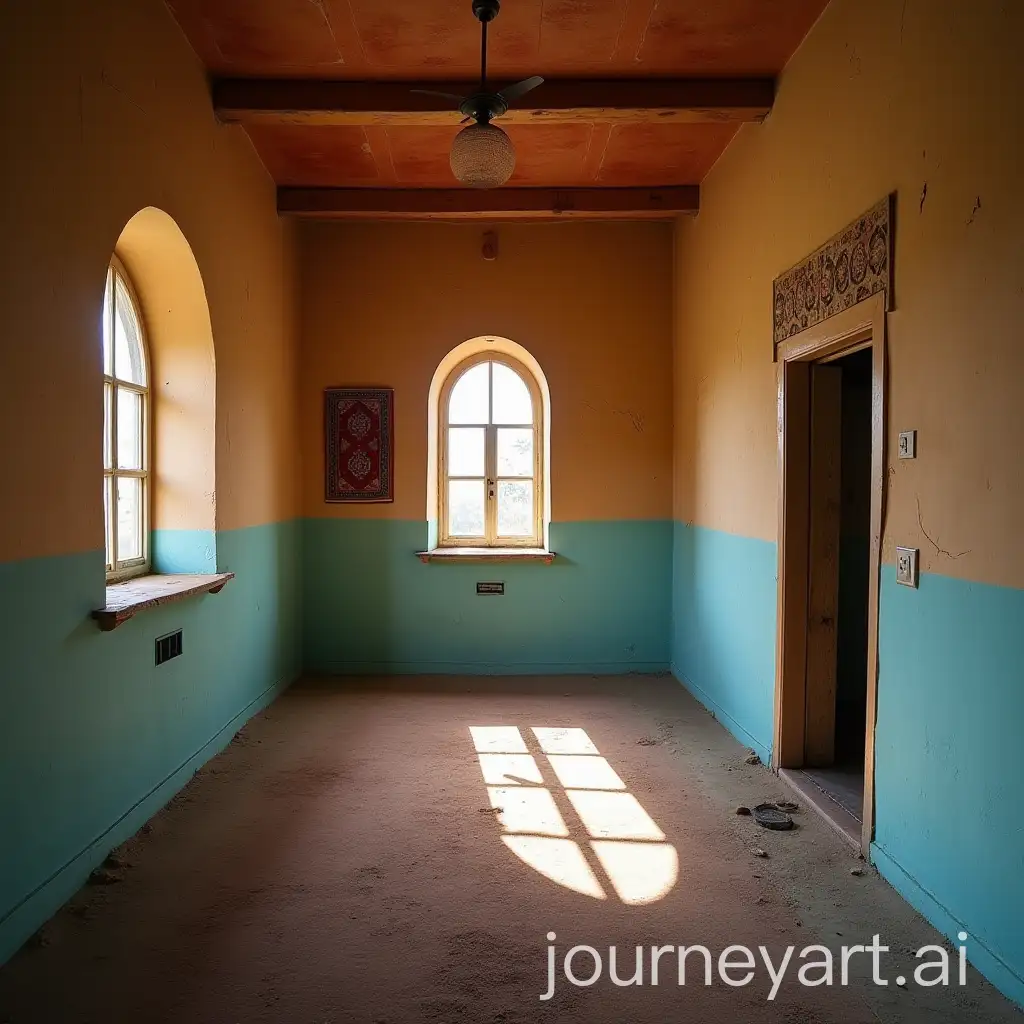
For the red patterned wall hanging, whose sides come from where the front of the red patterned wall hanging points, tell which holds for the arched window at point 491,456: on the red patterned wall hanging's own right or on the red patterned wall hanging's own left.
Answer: on the red patterned wall hanging's own left

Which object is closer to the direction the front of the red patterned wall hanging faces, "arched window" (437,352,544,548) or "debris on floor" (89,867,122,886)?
the debris on floor

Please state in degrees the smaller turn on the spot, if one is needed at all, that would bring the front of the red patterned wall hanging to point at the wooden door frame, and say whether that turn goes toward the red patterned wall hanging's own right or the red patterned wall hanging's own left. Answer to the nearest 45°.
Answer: approximately 45° to the red patterned wall hanging's own left

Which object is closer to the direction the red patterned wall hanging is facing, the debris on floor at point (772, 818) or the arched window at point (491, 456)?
the debris on floor

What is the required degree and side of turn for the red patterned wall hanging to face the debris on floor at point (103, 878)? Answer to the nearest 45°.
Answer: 0° — it already faces it

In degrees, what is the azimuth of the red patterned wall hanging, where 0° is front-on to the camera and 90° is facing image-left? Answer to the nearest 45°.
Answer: approximately 0°

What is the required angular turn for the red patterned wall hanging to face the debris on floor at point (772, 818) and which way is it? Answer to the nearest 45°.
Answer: approximately 45° to its left
